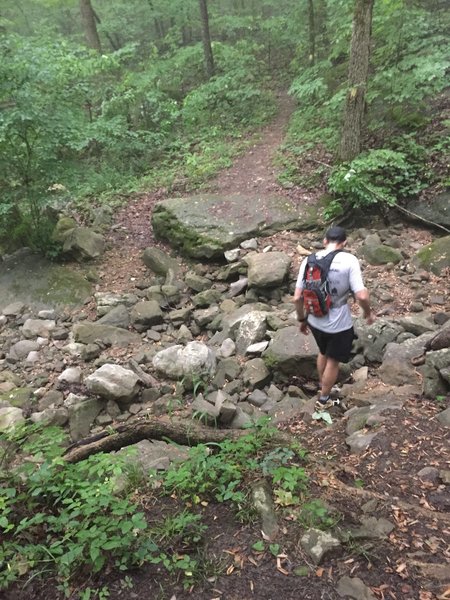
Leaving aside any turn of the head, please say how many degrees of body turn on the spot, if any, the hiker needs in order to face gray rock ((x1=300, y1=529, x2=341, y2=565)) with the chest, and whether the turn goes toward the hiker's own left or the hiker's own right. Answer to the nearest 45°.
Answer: approximately 135° to the hiker's own right

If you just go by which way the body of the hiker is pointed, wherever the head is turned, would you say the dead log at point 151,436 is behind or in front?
behind

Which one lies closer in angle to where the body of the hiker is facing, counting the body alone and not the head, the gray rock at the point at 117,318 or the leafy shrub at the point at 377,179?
the leafy shrub

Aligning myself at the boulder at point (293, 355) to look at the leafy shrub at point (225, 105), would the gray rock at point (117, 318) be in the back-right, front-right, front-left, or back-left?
front-left

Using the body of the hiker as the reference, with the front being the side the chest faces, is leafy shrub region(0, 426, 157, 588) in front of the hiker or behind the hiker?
behind

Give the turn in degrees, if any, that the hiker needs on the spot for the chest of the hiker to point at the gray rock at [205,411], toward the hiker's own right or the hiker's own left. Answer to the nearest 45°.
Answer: approximately 135° to the hiker's own left

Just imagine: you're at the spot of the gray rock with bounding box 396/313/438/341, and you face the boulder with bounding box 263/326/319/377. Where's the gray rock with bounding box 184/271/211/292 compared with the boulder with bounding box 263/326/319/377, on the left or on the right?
right

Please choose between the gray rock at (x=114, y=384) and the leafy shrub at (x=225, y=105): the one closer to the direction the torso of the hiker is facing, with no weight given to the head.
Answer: the leafy shrub

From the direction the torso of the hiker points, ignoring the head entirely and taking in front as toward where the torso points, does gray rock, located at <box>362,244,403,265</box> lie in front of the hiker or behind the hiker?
in front

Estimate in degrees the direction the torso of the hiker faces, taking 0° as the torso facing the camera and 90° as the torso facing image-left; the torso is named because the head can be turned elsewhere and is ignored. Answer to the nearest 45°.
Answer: approximately 225°

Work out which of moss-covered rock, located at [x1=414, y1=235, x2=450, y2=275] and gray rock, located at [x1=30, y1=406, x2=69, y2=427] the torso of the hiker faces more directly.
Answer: the moss-covered rock

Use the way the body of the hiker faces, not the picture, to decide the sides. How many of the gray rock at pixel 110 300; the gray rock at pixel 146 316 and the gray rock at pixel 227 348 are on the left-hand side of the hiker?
3

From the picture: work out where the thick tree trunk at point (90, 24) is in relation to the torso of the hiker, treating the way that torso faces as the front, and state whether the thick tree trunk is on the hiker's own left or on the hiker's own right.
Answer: on the hiker's own left

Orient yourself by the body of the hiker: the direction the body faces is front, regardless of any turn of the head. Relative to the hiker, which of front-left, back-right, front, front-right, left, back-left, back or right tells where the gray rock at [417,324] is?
front

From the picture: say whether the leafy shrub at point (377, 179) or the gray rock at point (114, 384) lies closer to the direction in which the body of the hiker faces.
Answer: the leafy shrub

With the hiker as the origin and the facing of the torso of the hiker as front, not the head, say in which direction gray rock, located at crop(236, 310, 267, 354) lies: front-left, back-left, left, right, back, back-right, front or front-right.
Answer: left

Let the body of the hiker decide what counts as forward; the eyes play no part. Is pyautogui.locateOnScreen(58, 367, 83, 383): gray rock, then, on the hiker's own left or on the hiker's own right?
on the hiker's own left
